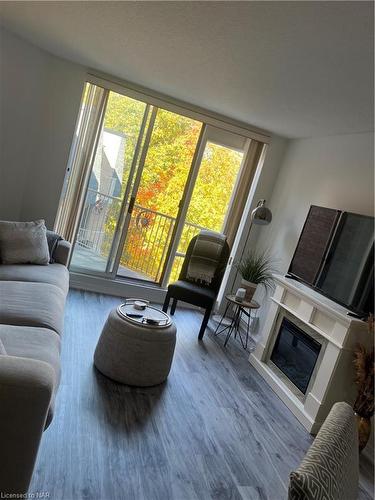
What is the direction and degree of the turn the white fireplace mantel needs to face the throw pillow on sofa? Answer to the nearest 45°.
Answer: approximately 45° to its right

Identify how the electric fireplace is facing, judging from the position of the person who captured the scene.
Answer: facing the viewer and to the left of the viewer

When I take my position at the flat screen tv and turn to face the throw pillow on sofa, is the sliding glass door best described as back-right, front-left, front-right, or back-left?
front-right

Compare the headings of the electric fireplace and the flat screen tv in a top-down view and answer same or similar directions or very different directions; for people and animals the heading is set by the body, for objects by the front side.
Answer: same or similar directions

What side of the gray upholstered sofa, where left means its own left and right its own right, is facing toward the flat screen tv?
front

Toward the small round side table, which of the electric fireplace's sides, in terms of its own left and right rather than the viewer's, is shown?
right

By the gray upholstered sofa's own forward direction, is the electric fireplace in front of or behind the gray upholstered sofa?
in front

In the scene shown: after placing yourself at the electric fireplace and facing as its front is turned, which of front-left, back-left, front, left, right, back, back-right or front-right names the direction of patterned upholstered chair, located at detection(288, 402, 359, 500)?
front-left

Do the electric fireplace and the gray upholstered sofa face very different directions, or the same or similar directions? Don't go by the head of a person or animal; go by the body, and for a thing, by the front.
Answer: very different directions

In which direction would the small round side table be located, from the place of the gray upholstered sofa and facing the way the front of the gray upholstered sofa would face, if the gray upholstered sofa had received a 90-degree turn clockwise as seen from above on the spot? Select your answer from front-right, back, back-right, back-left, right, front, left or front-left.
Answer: back-left

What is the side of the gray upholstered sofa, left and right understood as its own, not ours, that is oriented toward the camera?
right

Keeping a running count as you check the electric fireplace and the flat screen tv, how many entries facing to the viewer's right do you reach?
0

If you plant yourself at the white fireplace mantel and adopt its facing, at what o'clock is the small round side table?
The small round side table is roughly at 3 o'clock from the white fireplace mantel.

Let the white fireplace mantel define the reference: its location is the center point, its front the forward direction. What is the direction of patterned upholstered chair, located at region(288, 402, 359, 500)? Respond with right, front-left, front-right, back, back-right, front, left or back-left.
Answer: front-left

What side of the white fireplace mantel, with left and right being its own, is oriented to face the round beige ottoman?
front

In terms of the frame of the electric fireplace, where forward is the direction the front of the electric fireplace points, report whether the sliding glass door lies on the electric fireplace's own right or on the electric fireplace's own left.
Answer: on the electric fireplace's own right

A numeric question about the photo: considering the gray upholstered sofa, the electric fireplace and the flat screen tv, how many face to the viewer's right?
1
